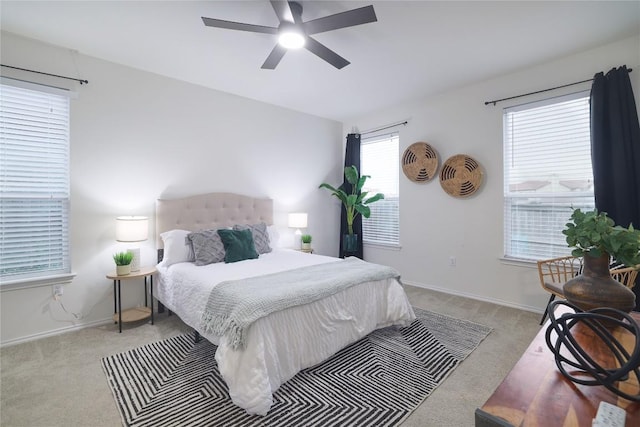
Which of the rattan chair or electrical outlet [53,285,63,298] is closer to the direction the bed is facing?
the rattan chair

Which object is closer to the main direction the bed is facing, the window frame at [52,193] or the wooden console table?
the wooden console table

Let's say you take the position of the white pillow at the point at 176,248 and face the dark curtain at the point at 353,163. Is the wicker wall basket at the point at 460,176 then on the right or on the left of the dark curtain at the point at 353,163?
right

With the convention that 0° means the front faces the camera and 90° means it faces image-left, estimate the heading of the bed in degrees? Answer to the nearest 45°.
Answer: approximately 315°

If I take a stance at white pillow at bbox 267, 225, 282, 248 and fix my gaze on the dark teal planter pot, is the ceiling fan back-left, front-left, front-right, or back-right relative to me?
back-right

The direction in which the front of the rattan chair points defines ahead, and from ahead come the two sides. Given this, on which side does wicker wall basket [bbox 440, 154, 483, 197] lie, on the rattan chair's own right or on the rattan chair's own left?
on the rattan chair's own right

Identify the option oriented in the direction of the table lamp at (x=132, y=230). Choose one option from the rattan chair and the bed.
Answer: the rattan chair

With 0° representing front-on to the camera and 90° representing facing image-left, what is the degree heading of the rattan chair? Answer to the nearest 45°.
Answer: approximately 45°

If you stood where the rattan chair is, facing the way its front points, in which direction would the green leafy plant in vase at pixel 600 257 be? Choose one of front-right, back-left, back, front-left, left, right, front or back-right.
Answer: front-left

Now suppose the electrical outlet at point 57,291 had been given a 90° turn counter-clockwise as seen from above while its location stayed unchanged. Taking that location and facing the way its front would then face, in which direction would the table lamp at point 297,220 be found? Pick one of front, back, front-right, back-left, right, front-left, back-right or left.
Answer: front
